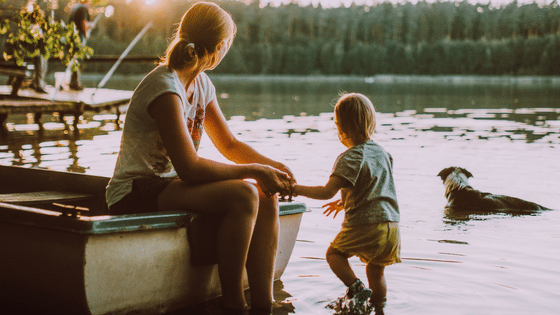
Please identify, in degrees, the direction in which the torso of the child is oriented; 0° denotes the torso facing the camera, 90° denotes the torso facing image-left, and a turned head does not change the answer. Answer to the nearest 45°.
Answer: approximately 135°

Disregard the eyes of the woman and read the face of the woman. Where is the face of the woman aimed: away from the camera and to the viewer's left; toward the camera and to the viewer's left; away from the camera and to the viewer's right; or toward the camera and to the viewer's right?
away from the camera and to the viewer's right

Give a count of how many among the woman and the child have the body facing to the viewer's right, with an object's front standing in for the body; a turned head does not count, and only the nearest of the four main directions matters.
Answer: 1

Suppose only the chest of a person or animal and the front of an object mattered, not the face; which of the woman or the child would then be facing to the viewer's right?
the woman

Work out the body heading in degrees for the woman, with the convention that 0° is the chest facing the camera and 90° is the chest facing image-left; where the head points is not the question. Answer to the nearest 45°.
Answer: approximately 270°

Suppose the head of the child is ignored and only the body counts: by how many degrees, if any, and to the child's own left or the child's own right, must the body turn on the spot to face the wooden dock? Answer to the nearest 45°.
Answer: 0° — they already face it

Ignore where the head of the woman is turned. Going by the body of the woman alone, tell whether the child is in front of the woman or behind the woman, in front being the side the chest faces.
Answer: in front

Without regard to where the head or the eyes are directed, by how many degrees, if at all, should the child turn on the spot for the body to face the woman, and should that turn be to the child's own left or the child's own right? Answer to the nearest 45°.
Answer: approximately 90° to the child's own left

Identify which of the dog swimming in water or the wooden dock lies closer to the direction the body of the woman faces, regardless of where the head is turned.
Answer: the dog swimming in water
